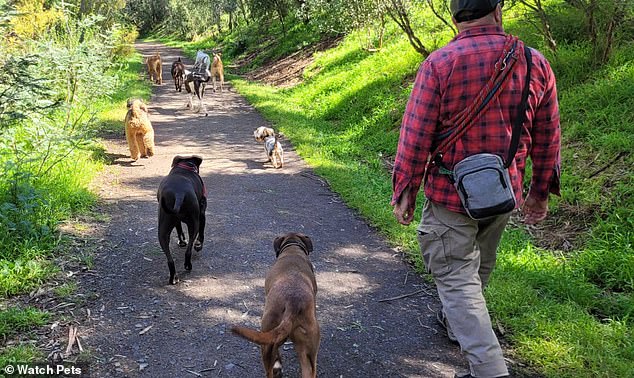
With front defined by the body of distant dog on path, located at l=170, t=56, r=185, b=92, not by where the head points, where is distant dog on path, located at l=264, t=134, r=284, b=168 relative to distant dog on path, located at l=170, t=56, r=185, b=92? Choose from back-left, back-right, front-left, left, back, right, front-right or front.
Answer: back

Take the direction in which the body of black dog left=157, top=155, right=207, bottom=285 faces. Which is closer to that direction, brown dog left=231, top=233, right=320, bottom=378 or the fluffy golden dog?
the fluffy golden dog

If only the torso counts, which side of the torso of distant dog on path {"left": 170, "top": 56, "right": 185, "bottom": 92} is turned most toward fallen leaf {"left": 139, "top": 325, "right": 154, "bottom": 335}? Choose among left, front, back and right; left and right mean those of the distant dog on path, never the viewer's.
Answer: back

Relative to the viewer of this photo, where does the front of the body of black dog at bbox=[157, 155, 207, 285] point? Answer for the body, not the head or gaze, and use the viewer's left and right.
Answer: facing away from the viewer

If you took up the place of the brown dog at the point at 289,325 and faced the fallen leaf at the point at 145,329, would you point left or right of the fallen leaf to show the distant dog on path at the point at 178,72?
right

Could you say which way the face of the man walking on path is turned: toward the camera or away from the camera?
away from the camera

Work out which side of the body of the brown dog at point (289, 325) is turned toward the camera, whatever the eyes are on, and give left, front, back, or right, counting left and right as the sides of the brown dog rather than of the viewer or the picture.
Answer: back

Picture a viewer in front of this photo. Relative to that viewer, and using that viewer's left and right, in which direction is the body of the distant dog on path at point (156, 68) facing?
facing away from the viewer

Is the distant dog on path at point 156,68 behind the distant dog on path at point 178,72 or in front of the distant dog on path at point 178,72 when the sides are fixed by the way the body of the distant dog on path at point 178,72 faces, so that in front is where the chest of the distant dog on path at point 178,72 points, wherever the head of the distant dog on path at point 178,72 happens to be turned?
in front

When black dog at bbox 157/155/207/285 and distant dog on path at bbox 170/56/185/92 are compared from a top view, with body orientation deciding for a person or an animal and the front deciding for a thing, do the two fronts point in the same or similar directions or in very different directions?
same or similar directions

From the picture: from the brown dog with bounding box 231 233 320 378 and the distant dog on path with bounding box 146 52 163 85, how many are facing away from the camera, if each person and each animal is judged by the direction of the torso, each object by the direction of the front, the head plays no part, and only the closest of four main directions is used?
2

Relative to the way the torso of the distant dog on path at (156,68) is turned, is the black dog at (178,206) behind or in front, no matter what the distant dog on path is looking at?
behind

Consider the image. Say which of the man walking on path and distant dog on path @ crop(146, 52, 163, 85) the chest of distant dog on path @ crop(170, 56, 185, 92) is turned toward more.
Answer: the distant dog on path

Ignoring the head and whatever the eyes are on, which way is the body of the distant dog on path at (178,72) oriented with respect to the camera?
away from the camera

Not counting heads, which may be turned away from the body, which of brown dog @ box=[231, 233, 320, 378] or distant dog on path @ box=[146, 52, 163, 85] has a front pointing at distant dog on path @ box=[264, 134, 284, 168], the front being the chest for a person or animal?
the brown dog

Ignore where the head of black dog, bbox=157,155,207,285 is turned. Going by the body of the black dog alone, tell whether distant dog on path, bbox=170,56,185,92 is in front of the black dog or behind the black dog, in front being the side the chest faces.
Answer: in front

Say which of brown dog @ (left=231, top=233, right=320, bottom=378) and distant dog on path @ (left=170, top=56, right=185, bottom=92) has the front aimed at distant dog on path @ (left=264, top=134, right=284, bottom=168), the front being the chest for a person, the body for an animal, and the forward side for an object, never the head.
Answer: the brown dog
